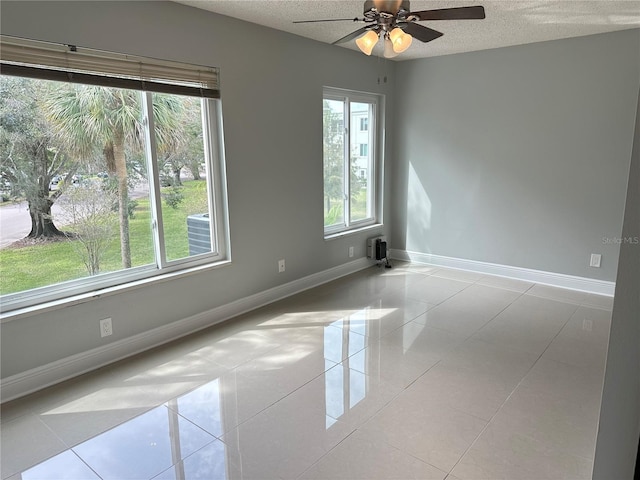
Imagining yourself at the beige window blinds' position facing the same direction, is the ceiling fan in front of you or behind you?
in front

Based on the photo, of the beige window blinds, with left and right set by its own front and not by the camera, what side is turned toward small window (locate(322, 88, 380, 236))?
left

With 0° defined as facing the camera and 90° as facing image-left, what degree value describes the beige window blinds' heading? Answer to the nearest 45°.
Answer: approximately 315°
